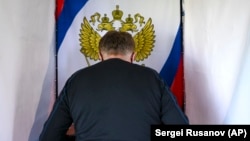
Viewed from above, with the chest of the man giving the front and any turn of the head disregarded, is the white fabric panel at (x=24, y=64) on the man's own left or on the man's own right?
on the man's own left

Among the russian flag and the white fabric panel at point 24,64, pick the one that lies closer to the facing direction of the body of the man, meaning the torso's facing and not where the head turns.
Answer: the russian flag

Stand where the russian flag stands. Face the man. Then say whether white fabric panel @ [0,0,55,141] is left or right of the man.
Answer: right

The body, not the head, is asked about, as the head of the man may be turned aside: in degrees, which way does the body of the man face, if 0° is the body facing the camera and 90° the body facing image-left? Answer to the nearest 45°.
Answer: approximately 180°

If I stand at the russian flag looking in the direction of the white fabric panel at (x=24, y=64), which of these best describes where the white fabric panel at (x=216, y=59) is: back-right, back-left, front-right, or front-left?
back-left

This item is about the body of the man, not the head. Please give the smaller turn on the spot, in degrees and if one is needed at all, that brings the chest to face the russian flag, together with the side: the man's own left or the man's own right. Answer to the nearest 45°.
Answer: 0° — they already face it

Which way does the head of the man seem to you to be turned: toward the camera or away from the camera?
away from the camera
